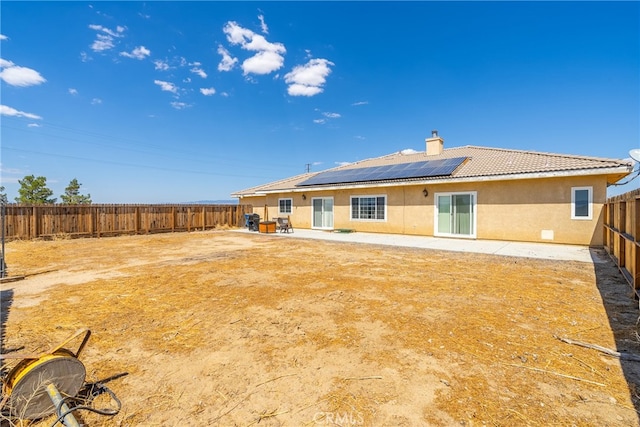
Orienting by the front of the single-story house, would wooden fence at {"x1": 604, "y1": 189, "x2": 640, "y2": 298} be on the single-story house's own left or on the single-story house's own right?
on the single-story house's own right

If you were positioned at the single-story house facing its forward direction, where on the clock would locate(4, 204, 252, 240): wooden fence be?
The wooden fence is roughly at 7 o'clock from the single-story house.

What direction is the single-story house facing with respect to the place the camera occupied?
facing away from the viewer and to the right of the viewer

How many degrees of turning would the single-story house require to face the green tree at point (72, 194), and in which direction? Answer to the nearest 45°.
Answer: approximately 135° to its left

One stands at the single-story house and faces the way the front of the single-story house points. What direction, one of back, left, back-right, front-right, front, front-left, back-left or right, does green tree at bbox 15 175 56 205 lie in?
back-left
